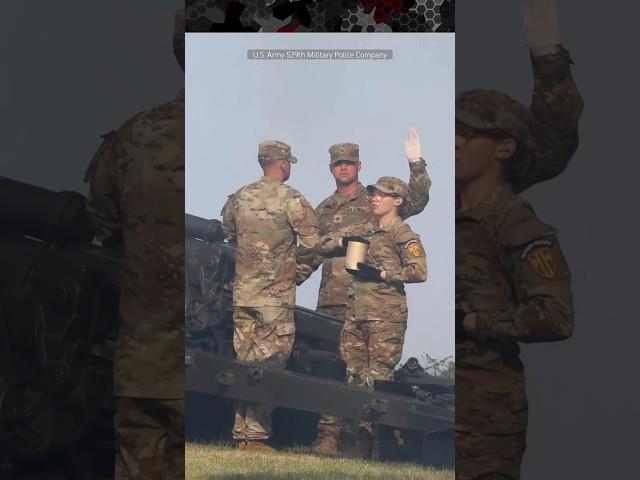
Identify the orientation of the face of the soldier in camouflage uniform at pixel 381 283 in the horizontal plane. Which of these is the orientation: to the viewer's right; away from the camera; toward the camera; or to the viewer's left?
to the viewer's left

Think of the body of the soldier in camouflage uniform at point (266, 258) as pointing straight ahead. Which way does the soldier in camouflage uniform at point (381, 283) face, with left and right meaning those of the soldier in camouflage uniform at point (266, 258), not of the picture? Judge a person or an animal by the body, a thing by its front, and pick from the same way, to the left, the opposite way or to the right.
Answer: the opposite way

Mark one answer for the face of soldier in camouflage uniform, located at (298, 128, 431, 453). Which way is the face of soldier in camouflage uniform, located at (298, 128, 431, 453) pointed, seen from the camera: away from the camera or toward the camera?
toward the camera

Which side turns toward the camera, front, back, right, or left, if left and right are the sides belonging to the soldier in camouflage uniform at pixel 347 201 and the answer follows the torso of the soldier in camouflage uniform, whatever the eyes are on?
front
